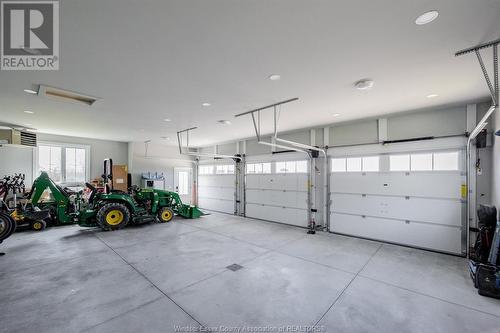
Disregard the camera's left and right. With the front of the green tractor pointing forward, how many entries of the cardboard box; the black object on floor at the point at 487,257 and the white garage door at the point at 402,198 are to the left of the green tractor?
1

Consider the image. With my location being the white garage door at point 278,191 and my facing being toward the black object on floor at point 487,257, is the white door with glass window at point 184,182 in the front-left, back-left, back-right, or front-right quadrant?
back-right

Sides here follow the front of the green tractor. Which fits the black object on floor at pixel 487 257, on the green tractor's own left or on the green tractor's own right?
on the green tractor's own right

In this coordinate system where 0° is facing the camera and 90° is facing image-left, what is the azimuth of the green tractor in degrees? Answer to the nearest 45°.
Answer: approximately 270°

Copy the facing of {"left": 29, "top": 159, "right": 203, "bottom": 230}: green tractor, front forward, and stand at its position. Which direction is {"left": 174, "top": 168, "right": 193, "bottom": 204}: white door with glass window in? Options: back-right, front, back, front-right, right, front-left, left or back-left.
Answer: front-left

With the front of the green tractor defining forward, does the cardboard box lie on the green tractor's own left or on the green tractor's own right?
on the green tractor's own left

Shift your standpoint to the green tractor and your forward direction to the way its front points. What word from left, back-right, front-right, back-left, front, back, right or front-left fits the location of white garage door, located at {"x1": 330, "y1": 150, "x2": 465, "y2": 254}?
front-right
